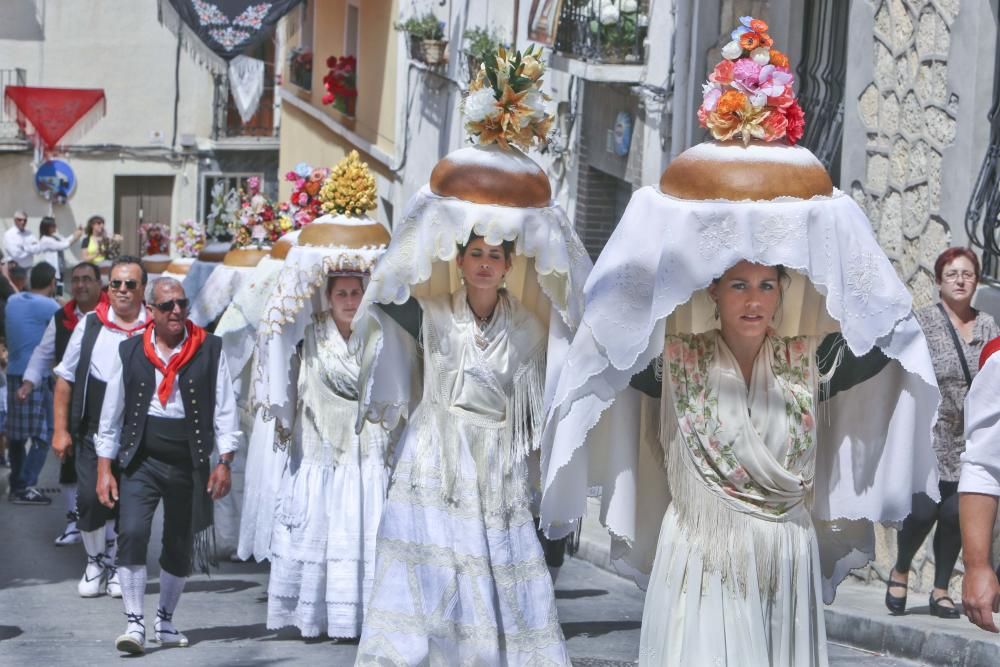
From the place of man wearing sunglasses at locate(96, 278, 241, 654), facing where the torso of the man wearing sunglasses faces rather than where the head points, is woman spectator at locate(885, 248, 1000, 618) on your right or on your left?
on your left

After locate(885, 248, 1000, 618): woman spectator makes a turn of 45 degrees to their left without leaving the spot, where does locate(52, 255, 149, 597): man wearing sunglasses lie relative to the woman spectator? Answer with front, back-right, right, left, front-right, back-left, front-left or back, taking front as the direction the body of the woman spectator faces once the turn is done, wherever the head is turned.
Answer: back-right

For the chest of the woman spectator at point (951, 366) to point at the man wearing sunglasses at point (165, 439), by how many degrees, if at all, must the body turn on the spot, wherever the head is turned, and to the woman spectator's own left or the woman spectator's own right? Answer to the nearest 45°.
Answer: approximately 90° to the woman spectator's own right

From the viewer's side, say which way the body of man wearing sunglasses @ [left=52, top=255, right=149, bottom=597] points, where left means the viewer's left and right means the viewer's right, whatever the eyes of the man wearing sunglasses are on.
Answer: facing the viewer

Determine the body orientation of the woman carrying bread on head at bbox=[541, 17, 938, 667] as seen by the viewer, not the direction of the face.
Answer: toward the camera

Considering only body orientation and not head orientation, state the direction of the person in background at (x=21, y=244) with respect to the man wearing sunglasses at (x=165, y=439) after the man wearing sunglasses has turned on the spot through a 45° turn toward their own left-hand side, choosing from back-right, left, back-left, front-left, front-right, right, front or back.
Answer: back-left

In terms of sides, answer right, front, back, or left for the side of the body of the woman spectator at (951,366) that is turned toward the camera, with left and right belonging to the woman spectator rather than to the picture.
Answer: front

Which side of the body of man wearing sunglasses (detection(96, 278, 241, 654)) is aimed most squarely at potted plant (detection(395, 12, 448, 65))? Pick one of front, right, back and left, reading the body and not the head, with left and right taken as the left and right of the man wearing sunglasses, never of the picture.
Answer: back

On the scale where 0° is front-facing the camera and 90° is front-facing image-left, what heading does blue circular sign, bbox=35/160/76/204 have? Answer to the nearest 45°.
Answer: approximately 0°

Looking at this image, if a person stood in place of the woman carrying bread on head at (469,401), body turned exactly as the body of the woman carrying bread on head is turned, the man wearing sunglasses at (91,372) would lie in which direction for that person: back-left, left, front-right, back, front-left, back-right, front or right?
back-right

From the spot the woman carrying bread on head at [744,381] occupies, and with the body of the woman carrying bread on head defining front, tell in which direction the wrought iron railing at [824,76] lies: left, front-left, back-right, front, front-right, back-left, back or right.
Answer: back

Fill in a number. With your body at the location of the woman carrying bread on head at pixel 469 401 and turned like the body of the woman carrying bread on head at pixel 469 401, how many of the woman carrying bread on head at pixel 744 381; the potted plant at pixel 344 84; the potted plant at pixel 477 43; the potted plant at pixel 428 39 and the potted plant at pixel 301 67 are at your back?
4
